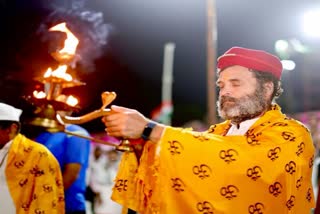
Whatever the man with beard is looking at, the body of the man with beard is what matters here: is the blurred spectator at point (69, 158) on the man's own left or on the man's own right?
on the man's own right

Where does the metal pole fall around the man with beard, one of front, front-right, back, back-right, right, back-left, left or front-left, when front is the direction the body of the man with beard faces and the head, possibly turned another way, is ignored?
back-right

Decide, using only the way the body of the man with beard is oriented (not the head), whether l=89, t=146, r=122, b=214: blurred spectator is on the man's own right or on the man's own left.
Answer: on the man's own right

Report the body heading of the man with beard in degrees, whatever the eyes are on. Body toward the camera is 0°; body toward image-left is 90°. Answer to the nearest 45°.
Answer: approximately 45°
